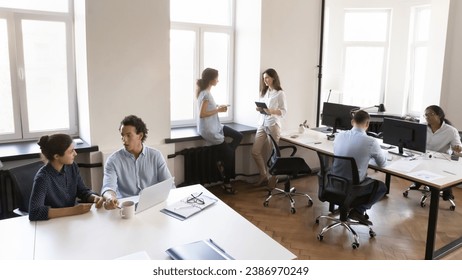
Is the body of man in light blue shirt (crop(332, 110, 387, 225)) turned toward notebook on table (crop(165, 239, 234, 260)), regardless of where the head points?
no

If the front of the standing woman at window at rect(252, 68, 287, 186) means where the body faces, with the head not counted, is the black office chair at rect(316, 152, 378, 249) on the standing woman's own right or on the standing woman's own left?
on the standing woman's own left

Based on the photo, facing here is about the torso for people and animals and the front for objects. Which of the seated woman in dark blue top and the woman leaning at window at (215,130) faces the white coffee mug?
the seated woman in dark blue top

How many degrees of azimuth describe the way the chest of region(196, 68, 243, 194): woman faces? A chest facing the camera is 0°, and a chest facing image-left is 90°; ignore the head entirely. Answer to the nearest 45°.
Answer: approximately 270°

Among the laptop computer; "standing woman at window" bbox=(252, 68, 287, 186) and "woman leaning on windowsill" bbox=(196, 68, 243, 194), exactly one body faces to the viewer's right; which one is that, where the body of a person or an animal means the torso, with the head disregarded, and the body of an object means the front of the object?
"woman leaning on windowsill" bbox=(196, 68, 243, 194)

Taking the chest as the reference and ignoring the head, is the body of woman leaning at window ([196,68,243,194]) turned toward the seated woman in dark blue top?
no

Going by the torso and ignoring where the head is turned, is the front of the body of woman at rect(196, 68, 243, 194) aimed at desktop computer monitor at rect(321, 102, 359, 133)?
yes

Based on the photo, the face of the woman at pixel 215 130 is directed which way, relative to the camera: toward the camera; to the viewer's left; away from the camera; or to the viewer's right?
to the viewer's right

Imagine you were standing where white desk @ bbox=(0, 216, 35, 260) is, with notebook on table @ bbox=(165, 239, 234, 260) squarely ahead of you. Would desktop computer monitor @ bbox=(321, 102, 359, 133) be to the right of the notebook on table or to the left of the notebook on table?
left

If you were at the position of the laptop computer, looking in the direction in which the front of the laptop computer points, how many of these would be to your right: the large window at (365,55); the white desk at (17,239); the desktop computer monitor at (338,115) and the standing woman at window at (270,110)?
3

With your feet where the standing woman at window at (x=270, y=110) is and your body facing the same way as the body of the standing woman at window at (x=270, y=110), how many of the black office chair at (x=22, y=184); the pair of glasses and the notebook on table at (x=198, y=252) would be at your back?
0

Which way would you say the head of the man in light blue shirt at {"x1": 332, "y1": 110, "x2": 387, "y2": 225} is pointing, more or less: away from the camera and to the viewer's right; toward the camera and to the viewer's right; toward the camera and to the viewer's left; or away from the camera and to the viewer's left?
away from the camera and to the viewer's right

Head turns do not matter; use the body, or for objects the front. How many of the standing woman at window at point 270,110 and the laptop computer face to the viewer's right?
0

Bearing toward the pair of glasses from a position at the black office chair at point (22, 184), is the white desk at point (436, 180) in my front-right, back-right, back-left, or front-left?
front-left

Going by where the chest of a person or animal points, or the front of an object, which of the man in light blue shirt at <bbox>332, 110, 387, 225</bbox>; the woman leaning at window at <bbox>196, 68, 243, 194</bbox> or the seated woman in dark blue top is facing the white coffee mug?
the seated woman in dark blue top

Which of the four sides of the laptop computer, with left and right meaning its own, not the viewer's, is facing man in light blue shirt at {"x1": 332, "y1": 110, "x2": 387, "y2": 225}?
right

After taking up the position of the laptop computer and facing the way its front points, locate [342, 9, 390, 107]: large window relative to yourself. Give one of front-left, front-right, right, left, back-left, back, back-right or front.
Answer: right

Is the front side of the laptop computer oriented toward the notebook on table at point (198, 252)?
no

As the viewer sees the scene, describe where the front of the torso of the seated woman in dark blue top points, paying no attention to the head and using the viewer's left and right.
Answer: facing the viewer and to the right of the viewer

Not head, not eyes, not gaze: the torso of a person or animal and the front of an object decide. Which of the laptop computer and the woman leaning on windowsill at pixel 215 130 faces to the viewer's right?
the woman leaning on windowsill
